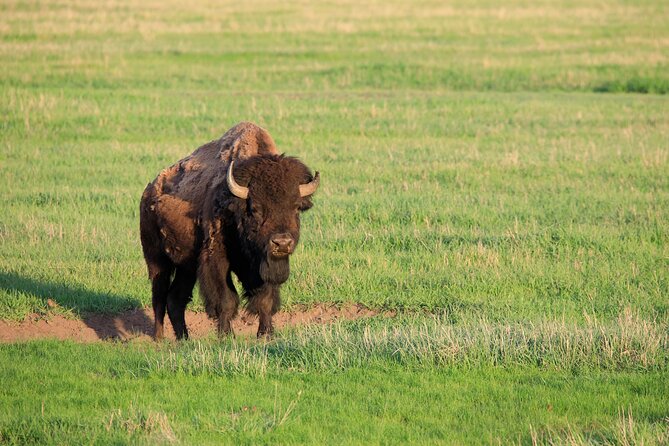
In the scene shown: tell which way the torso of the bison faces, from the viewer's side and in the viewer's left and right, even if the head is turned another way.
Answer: facing the viewer and to the right of the viewer
